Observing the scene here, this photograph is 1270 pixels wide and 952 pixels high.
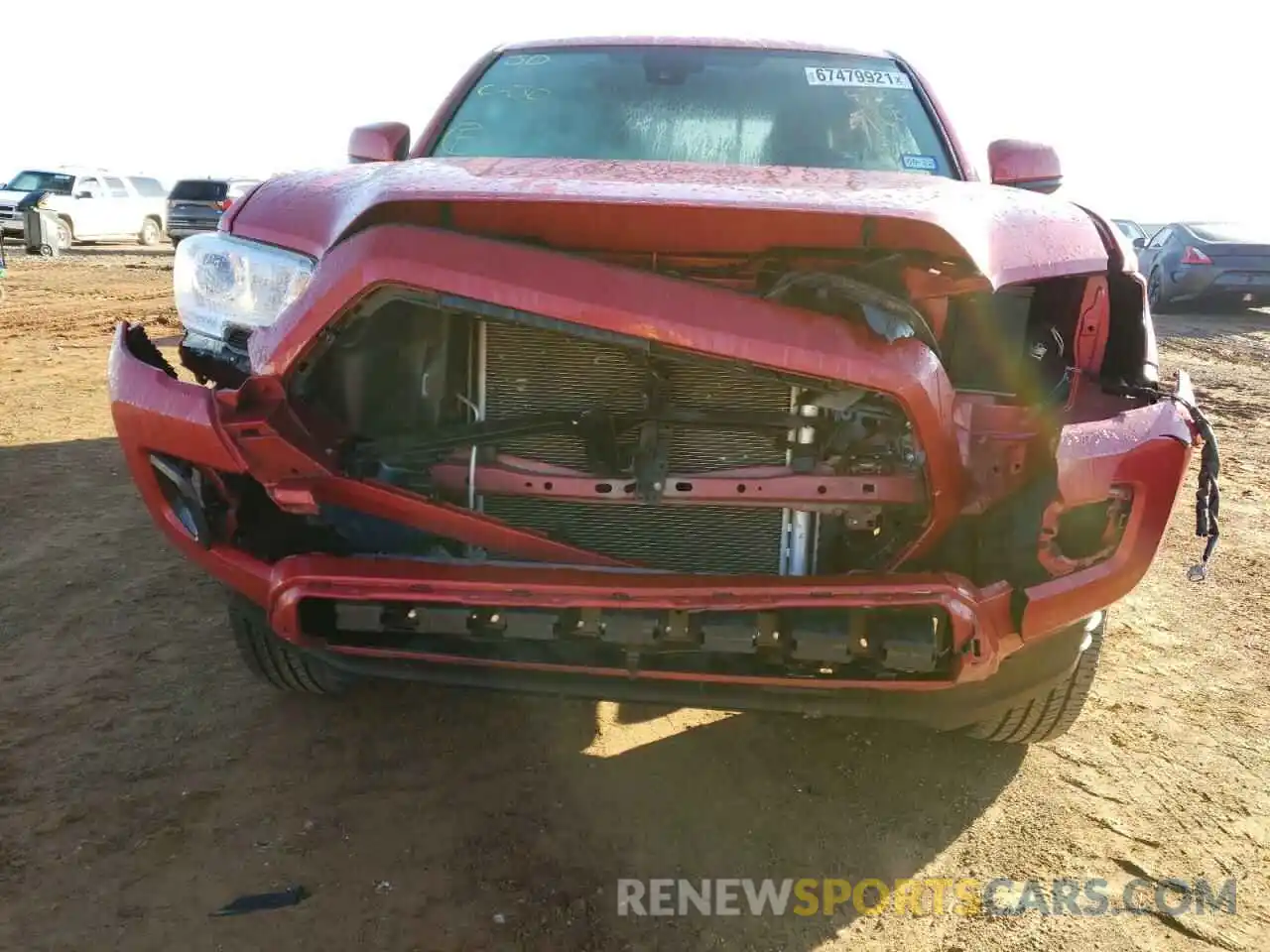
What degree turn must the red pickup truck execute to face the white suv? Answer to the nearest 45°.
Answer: approximately 135° to its right

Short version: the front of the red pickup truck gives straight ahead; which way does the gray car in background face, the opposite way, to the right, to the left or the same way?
the opposite way

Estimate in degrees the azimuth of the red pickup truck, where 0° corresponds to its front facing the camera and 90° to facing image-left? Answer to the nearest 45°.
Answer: approximately 0°

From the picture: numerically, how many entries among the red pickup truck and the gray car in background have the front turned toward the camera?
1

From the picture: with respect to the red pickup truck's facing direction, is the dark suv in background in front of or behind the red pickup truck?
behind

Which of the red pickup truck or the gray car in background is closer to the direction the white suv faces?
the red pickup truck

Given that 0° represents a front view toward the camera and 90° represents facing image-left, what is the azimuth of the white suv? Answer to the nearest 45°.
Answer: approximately 45°

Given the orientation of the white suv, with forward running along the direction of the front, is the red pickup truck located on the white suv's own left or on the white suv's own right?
on the white suv's own left

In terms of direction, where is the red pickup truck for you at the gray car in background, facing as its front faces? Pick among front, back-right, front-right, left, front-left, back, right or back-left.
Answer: back-left

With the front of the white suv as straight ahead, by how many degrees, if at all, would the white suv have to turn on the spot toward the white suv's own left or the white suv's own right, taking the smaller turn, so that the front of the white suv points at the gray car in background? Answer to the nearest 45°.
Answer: approximately 90° to the white suv's own left
